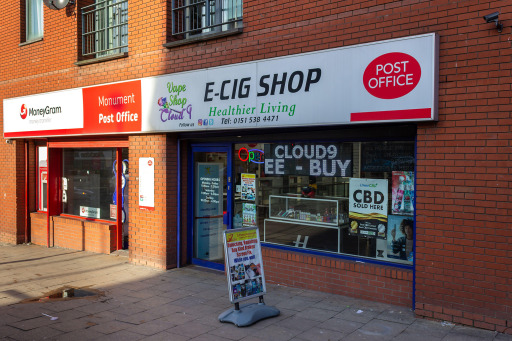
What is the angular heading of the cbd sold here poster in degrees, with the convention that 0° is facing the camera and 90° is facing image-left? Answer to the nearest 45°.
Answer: approximately 45°

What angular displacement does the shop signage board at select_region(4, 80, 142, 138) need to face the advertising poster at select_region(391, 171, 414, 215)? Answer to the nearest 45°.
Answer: approximately 90° to its left

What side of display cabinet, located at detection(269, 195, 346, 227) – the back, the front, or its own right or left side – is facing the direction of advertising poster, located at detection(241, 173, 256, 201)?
right

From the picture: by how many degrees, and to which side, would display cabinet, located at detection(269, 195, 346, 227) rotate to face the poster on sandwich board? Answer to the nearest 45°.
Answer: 0° — it already faces it

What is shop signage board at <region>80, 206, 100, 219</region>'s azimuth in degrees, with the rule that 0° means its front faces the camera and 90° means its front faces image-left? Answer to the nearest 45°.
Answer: approximately 45°

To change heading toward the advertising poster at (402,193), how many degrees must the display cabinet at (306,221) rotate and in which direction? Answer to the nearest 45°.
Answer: approximately 90° to its left

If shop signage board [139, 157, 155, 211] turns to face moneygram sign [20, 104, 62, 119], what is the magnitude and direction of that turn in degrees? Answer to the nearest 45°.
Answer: approximately 90° to its right

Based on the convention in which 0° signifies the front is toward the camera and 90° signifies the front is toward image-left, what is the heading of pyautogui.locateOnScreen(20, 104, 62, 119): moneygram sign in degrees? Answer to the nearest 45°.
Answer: approximately 45°
